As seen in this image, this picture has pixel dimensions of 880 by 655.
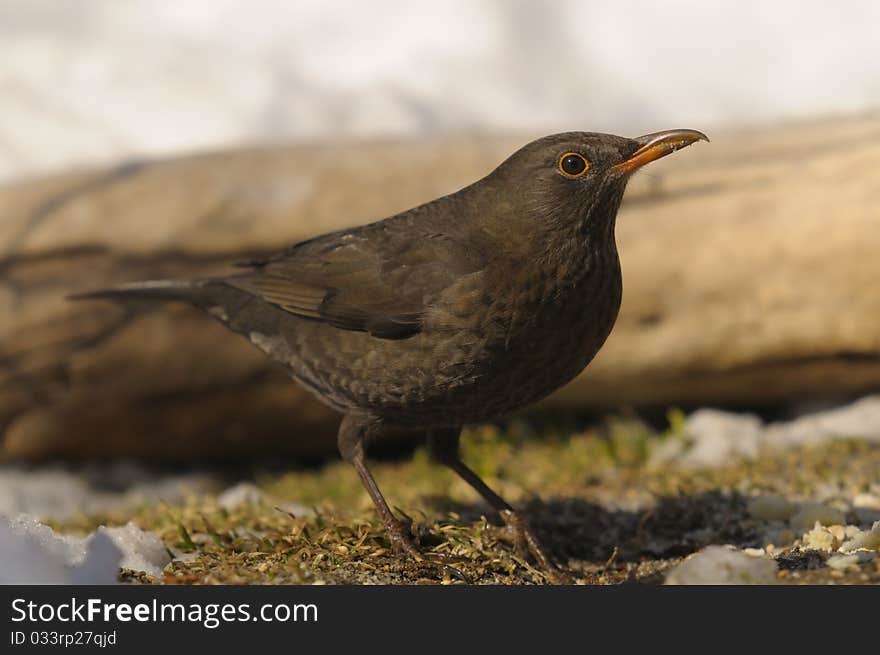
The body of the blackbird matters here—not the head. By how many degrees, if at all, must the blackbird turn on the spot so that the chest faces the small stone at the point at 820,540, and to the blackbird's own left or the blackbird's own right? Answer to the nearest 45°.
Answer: approximately 45° to the blackbird's own left

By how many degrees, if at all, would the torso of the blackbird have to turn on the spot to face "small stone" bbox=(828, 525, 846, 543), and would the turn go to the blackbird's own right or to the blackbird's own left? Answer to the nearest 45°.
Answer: approximately 45° to the blackbird's own left

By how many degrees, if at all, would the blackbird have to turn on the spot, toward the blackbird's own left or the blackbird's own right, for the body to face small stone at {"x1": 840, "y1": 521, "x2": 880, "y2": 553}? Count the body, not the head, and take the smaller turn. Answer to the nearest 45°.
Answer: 0° — it already faces it

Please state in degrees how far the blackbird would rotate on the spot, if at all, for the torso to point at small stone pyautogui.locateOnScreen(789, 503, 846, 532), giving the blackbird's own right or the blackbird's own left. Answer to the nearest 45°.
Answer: approximately 45° to the blackbird's own left

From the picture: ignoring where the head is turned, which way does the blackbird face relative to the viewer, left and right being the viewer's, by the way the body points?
facing to the right of the viewer
